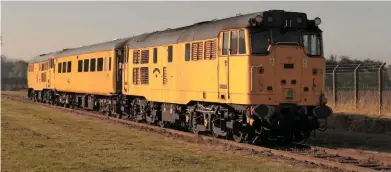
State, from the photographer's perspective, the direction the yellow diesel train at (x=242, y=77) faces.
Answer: facing the viewer and to the right of the viewer
